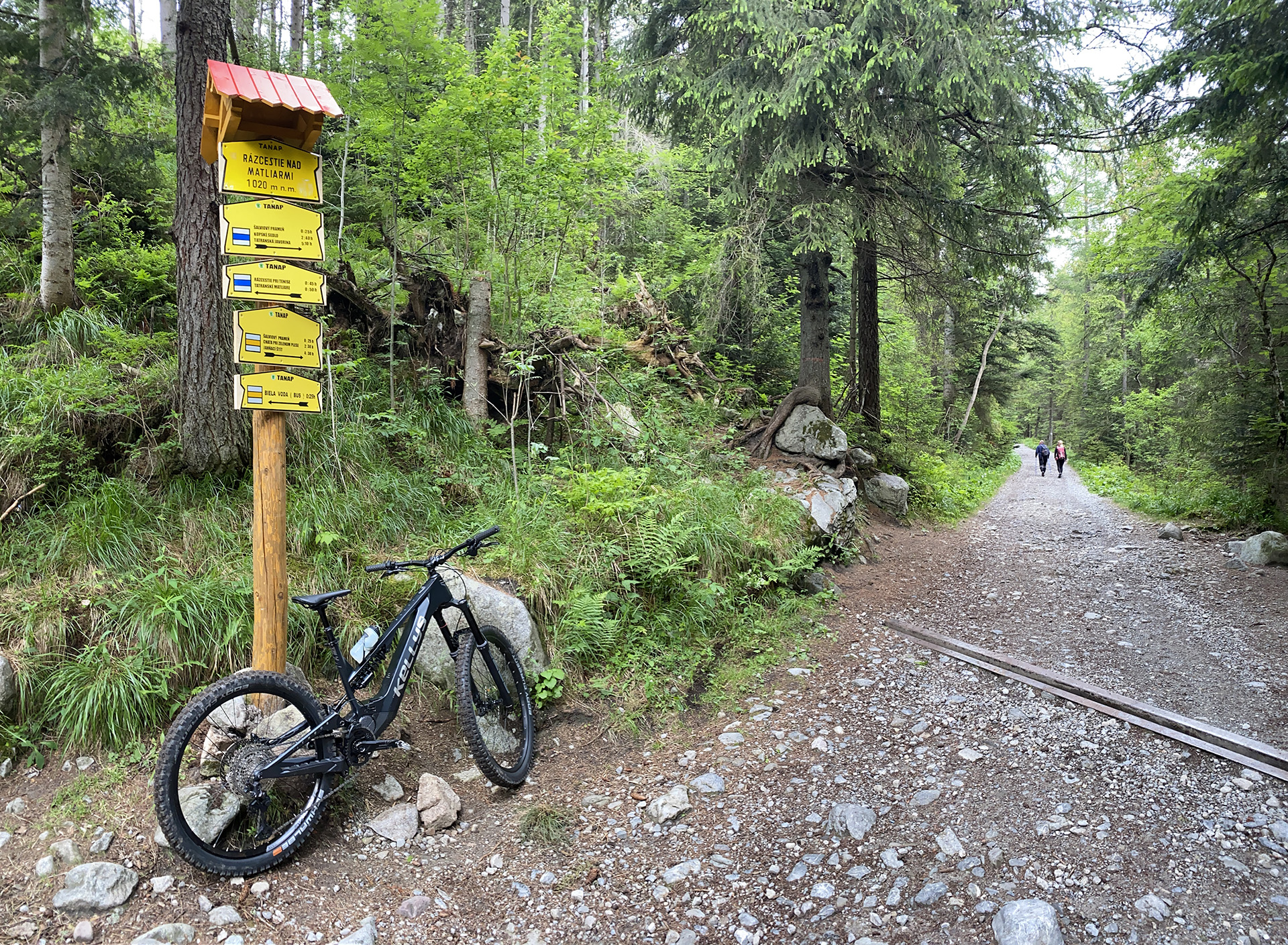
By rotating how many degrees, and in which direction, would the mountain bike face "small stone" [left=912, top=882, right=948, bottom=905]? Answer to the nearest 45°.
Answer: approximately 90° to its right

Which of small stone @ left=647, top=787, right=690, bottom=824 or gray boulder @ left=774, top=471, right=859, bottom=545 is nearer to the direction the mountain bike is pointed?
the gray boulder

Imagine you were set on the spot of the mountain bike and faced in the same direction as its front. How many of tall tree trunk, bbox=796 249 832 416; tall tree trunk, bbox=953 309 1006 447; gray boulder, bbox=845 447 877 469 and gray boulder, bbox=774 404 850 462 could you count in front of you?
4

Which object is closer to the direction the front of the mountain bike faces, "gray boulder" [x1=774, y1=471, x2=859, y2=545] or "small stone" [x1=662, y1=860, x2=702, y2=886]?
the gray boulder

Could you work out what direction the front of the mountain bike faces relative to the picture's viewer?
facing away from the viewer and to the right of the viewer

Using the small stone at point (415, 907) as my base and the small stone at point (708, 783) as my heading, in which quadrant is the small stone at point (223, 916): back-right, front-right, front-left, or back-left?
back-left

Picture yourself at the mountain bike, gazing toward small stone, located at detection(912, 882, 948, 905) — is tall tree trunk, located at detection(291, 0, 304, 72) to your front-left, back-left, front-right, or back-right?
back-left

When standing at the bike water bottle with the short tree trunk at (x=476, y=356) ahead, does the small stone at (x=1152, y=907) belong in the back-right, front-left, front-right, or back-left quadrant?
back-right

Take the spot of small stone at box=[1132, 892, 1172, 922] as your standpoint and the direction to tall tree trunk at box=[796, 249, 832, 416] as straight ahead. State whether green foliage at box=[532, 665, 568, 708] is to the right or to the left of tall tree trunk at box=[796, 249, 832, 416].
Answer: left
